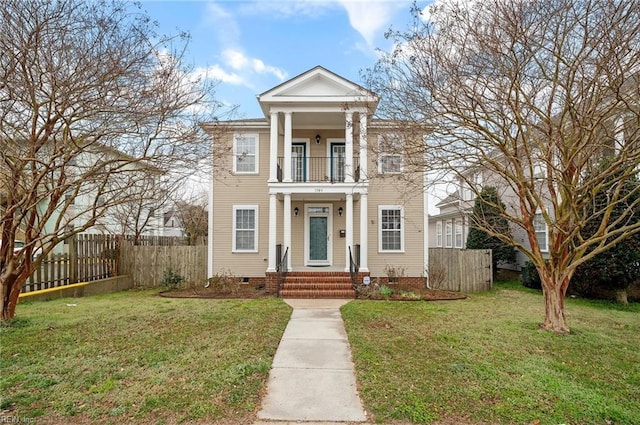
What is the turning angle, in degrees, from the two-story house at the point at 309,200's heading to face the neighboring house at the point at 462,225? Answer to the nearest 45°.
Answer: approximately 135° to its left

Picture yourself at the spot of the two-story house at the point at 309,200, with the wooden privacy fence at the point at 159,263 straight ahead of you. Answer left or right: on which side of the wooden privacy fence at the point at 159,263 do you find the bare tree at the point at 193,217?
right

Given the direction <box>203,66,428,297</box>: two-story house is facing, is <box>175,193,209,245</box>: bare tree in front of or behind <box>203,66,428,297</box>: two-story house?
behind

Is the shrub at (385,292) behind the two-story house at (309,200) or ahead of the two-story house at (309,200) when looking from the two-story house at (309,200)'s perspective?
ahead

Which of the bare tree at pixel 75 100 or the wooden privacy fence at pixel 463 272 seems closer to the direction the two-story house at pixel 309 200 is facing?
the bare tree

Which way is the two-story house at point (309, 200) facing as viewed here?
toward the camera

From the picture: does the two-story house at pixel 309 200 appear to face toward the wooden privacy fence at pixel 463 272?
no

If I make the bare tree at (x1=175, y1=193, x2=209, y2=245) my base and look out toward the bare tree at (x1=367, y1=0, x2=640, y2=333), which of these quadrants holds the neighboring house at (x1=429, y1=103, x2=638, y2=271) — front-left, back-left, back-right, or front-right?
front-left

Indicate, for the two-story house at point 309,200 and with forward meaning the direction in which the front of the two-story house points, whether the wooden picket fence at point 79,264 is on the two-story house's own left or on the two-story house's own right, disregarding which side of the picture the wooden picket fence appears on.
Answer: on the two-story house's own right

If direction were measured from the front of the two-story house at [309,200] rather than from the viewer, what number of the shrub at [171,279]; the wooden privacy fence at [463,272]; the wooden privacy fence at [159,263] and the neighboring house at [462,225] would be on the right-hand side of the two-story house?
2

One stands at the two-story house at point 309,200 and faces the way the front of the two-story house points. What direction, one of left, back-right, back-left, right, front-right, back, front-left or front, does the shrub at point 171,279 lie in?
right

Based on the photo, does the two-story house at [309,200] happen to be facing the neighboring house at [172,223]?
no

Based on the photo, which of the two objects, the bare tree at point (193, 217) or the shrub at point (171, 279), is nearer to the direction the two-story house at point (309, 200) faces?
the shrub

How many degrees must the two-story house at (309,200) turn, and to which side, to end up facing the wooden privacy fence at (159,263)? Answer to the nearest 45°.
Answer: approximately 90° to its right
